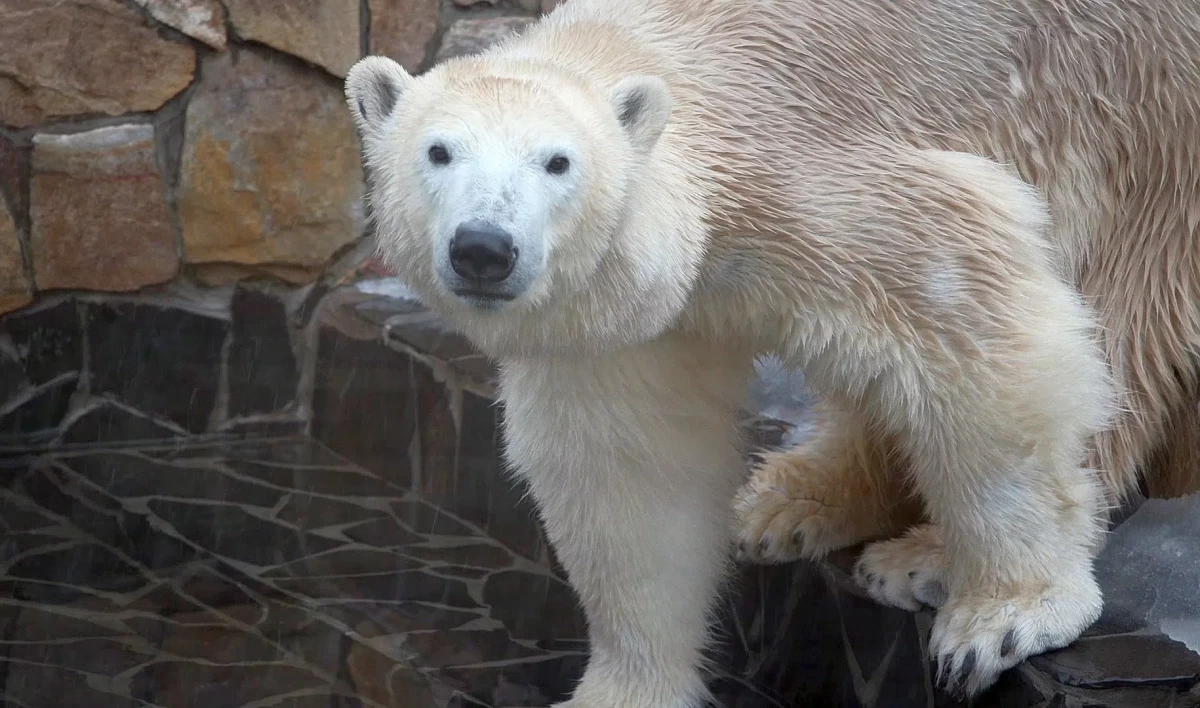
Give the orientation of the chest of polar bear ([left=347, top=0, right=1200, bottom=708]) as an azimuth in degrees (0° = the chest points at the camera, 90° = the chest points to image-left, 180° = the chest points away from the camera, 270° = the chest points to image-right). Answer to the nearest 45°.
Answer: approximately 45°
